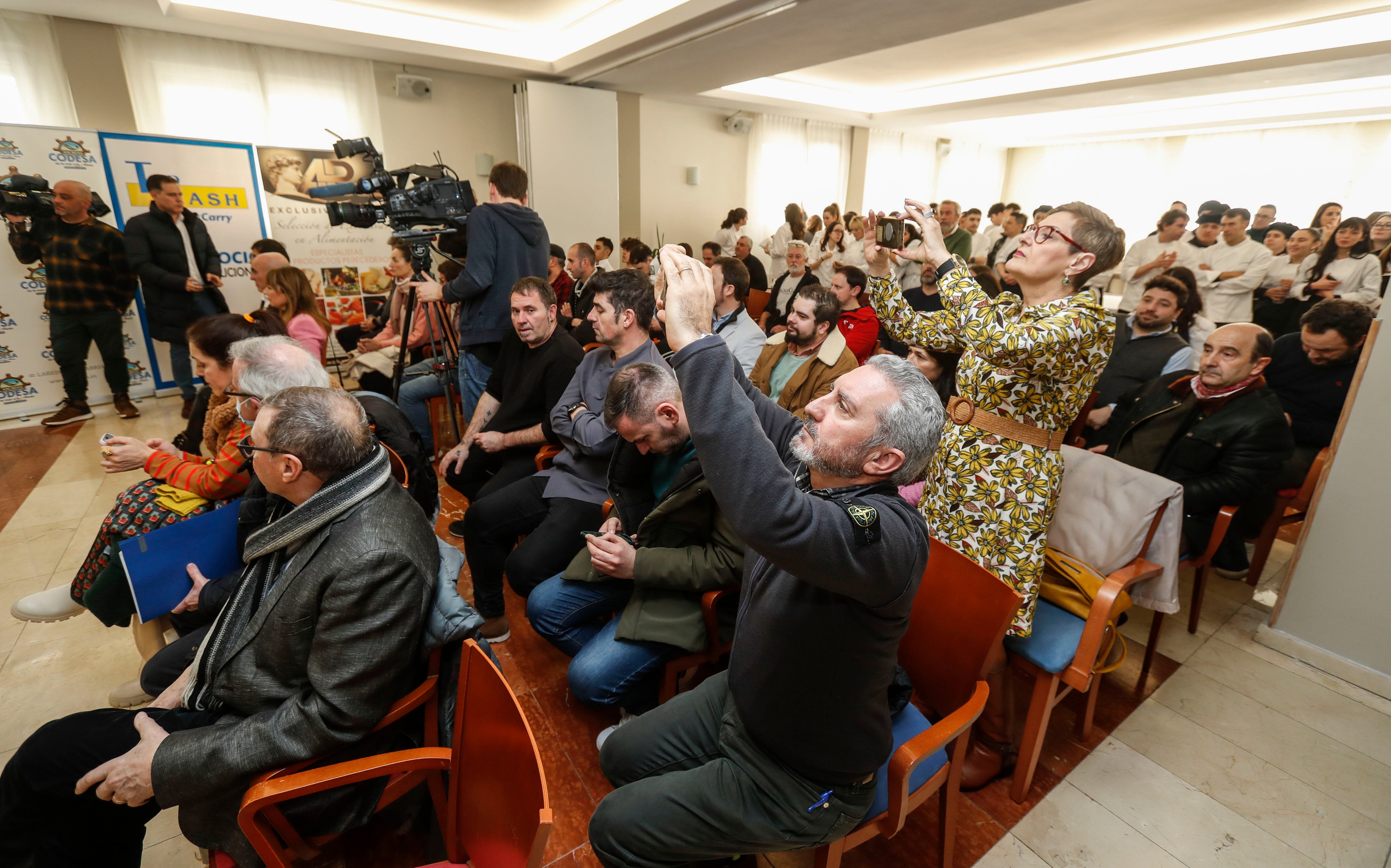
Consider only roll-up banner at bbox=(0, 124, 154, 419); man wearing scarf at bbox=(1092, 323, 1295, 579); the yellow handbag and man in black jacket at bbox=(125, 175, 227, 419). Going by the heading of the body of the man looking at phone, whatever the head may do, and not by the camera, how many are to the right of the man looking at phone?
2

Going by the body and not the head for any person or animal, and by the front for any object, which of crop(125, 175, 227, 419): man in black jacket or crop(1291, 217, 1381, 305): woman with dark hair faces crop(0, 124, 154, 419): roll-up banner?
the woman with dark hair

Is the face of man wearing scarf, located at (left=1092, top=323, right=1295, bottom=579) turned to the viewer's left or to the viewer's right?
to the viewer's left

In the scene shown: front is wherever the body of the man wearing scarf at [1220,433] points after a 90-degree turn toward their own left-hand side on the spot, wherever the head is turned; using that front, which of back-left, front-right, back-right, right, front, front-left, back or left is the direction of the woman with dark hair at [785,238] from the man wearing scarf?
back

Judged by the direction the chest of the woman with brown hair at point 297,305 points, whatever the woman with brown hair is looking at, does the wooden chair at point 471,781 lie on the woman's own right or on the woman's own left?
on the woman's own left

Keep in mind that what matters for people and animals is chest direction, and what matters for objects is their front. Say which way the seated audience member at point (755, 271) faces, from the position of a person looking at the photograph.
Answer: facing to the left of the viewer

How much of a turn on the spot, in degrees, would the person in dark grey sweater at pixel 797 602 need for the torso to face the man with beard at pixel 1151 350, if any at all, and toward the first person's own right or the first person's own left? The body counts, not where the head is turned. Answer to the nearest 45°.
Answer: approximately 135° to the first person's own right

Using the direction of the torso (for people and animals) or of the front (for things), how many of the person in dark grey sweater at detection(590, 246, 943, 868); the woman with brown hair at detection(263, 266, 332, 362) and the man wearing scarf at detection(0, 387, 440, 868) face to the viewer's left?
3

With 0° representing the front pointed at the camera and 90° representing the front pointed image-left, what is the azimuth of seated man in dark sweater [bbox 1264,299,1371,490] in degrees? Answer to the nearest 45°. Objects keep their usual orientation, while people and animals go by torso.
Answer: approximately 45°

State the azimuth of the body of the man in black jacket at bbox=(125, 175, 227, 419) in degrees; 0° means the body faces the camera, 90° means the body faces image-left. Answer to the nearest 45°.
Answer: approximately 315°

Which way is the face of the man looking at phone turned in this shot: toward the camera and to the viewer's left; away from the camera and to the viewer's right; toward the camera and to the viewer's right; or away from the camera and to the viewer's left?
toward the camera and to the viewer's left

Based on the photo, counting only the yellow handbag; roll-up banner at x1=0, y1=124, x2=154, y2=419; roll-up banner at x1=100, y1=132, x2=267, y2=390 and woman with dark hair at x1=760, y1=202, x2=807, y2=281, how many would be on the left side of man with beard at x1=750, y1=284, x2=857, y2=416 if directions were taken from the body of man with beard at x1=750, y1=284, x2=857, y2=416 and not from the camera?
1
